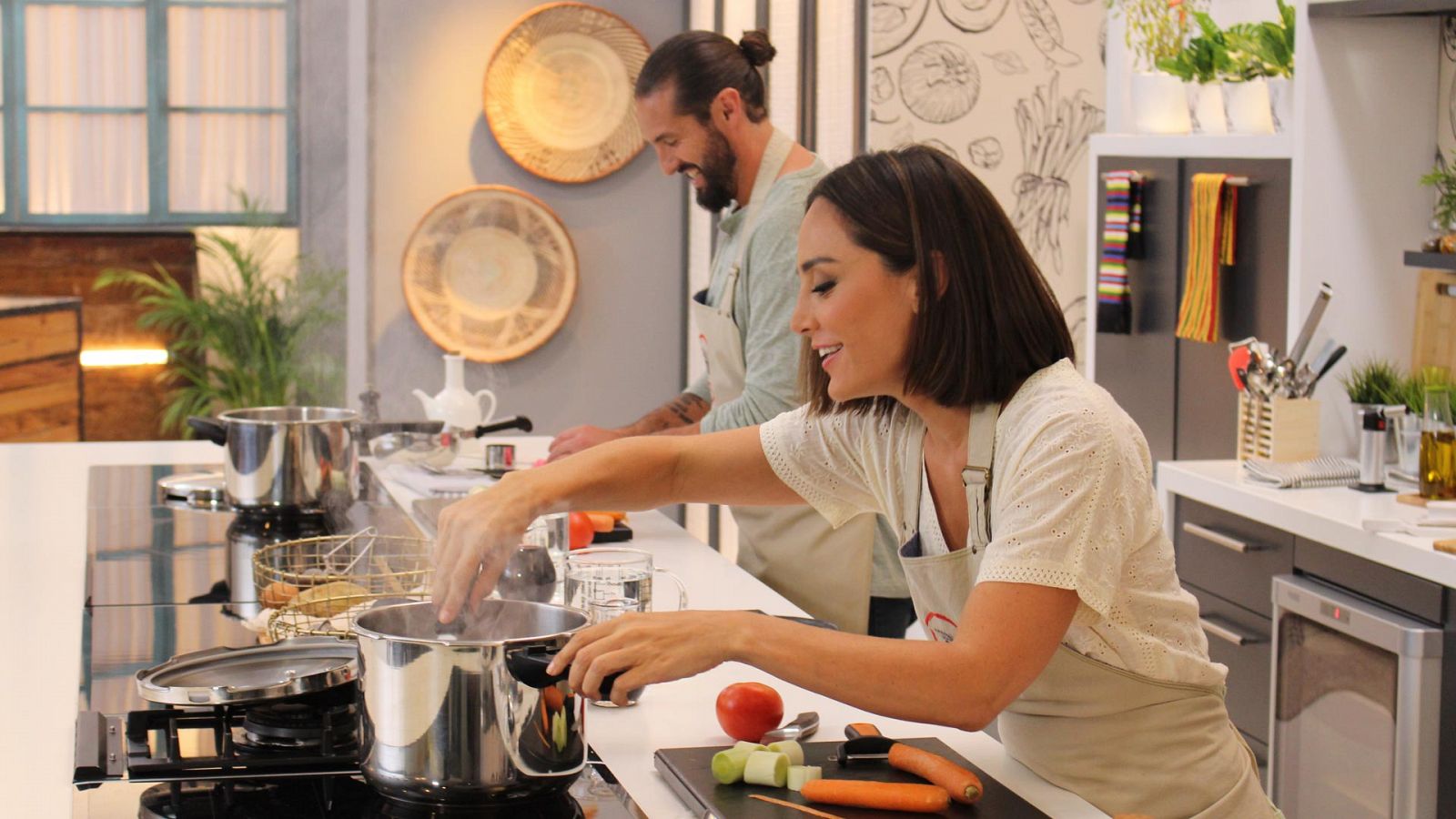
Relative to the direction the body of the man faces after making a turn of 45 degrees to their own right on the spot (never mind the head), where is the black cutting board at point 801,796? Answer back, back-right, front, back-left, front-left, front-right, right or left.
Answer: back-left

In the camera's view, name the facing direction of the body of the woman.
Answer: to the viewer's left

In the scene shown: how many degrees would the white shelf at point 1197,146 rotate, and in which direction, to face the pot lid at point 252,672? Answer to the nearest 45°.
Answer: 0° — it already faces it

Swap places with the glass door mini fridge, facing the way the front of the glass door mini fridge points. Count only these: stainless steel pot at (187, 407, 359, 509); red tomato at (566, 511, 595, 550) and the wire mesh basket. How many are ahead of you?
3

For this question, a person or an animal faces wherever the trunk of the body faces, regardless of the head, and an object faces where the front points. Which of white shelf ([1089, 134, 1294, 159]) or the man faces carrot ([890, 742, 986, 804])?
the white shelf

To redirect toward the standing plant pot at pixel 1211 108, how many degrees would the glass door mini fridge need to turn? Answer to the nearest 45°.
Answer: approximately 135° to its right

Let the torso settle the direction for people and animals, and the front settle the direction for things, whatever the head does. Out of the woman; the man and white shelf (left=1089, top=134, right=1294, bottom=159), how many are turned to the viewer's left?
2

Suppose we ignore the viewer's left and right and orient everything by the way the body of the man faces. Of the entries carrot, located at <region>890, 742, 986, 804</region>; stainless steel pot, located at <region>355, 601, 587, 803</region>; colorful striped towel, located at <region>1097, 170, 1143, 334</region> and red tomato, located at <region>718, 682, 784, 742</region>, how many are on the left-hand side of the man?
3

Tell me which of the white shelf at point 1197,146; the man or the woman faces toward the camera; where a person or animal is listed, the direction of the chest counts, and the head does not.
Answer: the white shelf

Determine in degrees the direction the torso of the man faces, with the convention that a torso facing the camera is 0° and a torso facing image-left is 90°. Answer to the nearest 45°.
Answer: approximately 90°

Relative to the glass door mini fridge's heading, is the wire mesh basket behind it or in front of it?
in front

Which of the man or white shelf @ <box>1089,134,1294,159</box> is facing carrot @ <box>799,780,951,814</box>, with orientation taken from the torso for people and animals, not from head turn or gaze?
the white shelf

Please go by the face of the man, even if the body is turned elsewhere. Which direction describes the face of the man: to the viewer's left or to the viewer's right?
to the viewer's left

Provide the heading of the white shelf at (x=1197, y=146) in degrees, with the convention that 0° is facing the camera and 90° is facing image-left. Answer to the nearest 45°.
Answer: approximately 0°

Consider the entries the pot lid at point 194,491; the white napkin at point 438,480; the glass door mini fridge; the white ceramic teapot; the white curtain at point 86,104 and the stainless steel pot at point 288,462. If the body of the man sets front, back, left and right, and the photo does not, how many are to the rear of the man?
1
